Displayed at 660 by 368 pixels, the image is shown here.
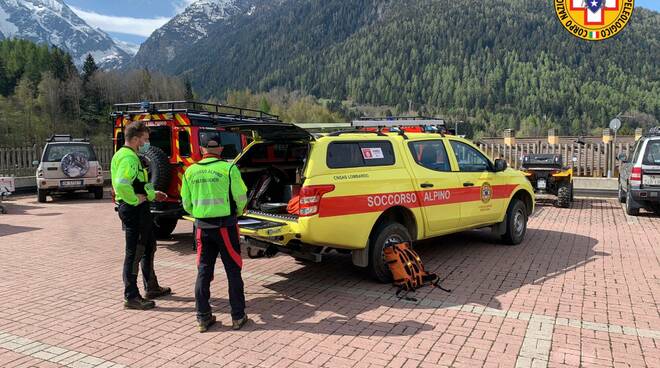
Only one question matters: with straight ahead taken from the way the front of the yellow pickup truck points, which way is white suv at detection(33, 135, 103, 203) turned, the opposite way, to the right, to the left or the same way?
to the left

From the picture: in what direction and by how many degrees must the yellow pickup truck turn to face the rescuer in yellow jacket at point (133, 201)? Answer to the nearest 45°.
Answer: approximately 180°

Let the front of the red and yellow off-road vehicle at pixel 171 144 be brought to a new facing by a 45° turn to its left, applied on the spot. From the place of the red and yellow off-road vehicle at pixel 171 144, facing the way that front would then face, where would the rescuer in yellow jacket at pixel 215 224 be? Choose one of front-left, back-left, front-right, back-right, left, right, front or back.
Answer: back

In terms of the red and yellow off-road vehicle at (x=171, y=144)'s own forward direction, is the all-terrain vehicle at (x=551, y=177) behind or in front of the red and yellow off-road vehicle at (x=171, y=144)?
in front

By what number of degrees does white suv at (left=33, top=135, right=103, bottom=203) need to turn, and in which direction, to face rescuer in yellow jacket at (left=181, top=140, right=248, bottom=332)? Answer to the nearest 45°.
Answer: approximately 180°

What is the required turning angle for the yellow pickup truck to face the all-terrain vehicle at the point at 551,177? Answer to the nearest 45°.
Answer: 0° — it already faces it

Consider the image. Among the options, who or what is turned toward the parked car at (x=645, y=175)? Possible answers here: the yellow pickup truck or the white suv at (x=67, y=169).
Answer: the yellow pickup truck

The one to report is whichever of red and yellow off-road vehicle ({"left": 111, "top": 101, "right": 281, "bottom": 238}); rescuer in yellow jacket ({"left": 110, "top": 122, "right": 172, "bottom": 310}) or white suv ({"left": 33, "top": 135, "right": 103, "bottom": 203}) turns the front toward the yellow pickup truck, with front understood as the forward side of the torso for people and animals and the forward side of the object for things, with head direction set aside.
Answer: the rescuer in yellow jacket

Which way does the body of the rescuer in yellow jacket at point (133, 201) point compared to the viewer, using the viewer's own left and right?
facing to the right of the viewer

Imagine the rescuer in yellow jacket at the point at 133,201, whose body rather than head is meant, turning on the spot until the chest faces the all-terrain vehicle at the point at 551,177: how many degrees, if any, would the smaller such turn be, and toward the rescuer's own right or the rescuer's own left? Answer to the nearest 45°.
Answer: approximately 45° to the rescuer's own left

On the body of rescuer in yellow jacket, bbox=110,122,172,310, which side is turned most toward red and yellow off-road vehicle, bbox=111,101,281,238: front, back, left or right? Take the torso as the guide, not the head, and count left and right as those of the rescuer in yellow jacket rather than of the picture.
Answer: left

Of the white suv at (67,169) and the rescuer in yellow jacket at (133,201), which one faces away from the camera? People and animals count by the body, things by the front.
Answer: the white suv

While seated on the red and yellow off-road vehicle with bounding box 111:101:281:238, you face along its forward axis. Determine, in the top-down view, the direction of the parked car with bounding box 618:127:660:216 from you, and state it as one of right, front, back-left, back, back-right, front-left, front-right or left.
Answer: front-right

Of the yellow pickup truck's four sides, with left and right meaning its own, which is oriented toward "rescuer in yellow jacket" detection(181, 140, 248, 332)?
back

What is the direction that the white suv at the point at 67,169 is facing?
away from the camera

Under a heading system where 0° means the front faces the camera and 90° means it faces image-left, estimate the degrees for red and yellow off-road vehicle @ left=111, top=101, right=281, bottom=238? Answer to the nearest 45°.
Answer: approximately 225°

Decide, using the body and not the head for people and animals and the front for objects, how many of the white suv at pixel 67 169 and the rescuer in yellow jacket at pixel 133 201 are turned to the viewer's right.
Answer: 1
